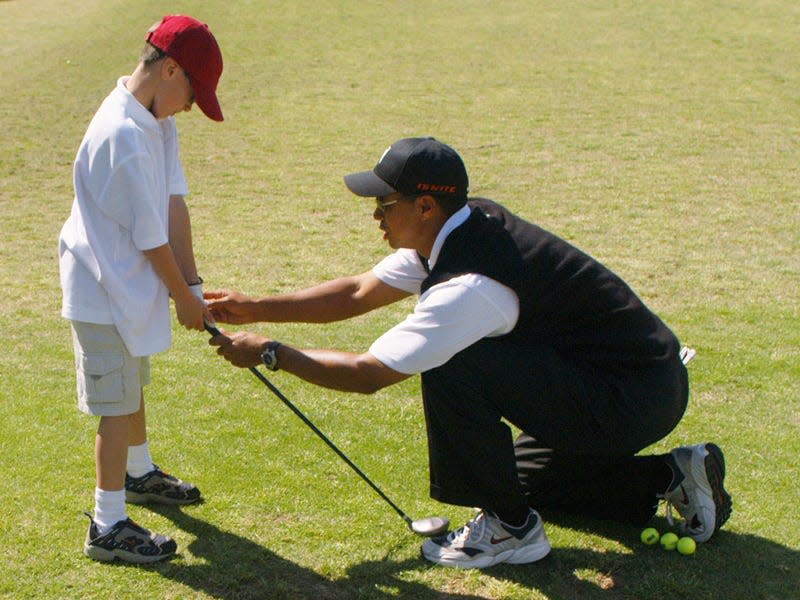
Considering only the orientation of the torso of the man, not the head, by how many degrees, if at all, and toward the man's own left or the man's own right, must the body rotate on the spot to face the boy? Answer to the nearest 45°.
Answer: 0° — they already face them

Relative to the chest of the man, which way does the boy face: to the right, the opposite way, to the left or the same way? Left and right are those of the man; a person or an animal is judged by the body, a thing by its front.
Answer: the opposite way

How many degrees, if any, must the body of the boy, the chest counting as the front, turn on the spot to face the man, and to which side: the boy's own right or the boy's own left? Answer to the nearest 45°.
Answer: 0° — they already face them

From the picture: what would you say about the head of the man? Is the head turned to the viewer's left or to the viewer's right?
to the viewer's left

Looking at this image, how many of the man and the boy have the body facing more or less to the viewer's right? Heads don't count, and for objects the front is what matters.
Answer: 1

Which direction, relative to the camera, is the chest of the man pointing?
to the viewer's left

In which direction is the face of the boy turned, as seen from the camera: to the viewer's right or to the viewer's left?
to the viewer's right

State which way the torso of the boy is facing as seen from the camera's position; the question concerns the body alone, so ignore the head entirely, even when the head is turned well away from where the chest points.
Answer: to the viewer's right
